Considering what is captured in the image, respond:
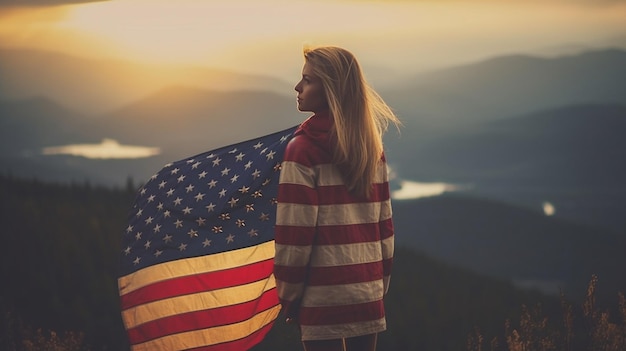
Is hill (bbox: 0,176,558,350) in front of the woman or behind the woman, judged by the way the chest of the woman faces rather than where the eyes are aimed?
in front

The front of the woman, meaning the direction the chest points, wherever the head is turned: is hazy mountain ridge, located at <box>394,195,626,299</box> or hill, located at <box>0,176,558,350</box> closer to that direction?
the hill

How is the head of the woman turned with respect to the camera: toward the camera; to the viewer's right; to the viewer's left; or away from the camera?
to the viewer's left

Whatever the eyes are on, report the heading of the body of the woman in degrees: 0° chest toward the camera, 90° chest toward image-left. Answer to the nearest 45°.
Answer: approximately 135°

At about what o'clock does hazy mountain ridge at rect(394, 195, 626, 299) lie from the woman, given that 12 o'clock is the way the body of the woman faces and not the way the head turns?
The hazy mountain ridge is roughly at 2 o'clock from the woman.
